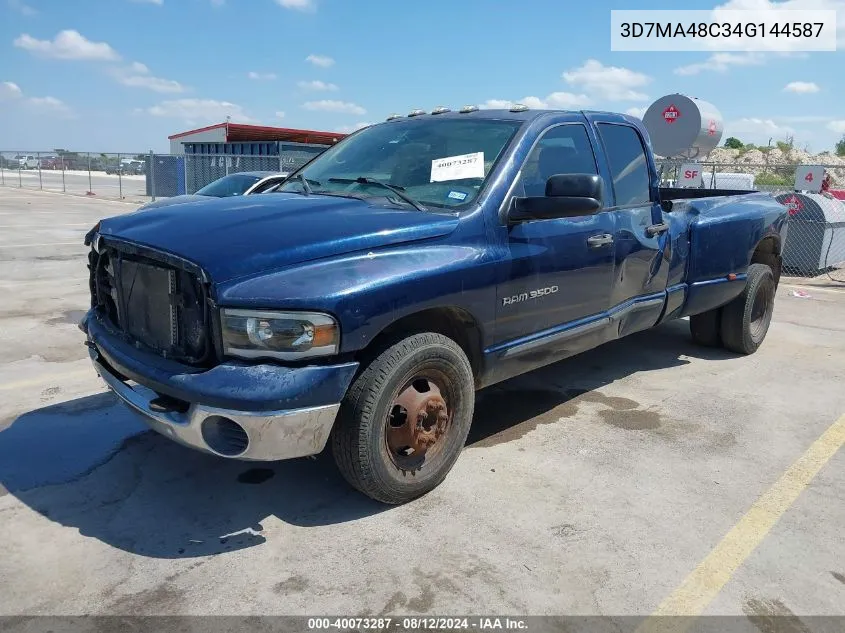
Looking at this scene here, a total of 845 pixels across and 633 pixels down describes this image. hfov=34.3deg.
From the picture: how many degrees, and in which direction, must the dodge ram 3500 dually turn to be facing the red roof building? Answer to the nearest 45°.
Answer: approximately 135° to its right

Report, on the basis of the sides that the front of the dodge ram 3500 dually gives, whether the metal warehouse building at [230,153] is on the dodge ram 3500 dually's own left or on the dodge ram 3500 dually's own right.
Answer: on the dodge ram 3500 dually's own right

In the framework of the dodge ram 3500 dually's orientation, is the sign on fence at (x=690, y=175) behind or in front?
behind

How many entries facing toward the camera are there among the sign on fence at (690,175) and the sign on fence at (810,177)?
2

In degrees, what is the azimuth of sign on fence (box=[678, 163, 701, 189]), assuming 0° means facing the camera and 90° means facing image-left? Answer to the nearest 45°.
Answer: approximately 0°

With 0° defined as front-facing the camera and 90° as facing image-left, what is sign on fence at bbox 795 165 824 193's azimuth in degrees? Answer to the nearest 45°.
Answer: approximately 0°
